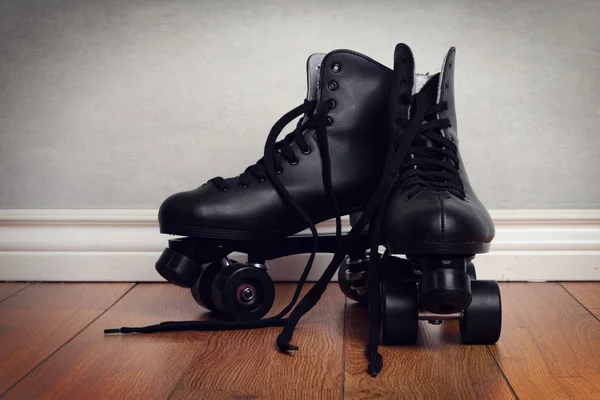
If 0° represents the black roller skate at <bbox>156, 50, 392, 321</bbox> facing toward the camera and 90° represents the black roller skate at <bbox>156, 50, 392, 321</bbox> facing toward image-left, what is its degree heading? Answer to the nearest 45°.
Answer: approximately 90°

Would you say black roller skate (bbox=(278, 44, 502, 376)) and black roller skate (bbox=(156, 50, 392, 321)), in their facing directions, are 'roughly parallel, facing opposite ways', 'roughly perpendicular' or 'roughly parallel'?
roughly perpendicular

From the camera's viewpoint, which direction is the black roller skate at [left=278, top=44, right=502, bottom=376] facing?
toward the camera

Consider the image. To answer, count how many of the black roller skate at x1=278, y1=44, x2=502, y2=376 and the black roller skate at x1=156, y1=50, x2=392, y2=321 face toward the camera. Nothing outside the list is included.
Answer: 1
